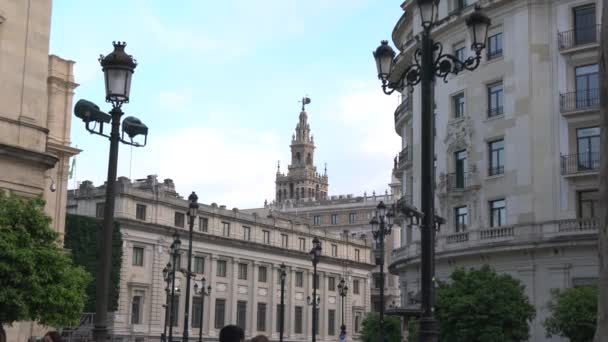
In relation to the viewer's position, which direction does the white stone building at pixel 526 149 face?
facing the viewer and to the left of the viewer

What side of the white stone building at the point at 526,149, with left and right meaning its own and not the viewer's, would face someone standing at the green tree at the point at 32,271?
front

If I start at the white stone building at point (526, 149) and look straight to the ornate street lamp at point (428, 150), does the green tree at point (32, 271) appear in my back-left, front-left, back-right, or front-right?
front-right

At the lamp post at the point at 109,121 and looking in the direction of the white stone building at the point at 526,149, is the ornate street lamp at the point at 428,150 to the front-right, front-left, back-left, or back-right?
front-right

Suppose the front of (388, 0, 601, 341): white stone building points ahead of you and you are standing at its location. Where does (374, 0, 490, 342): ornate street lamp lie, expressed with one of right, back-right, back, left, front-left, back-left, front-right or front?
front-left
